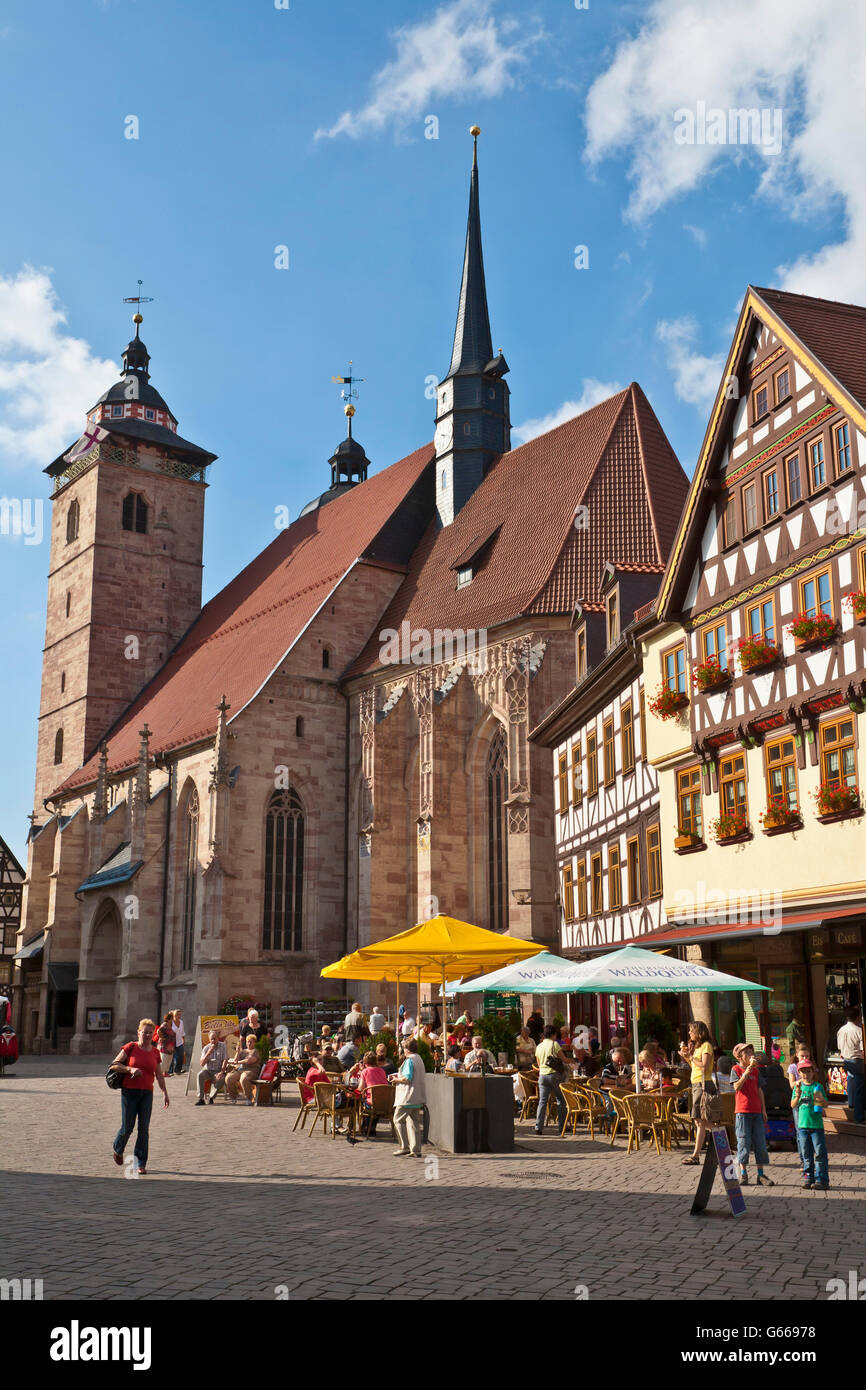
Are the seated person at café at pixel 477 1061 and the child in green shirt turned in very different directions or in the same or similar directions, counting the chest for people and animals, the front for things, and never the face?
same or similar directions

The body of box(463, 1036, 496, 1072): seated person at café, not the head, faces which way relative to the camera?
toward the camera

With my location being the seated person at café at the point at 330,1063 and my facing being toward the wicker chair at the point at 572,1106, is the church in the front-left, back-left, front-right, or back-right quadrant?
back-left

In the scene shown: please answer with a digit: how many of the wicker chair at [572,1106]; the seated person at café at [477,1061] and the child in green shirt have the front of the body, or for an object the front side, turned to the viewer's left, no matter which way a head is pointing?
0

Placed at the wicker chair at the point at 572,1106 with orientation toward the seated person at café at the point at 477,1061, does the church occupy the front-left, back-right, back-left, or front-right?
front-right

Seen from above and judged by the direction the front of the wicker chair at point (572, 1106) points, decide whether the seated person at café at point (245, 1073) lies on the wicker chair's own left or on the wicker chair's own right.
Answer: on the wicker chair's own left

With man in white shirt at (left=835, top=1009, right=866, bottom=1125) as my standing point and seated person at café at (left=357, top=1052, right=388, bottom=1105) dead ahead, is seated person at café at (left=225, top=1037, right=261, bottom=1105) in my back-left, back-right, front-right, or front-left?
front-right

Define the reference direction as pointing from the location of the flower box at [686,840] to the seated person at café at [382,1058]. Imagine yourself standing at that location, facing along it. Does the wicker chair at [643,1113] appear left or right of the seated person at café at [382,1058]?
left

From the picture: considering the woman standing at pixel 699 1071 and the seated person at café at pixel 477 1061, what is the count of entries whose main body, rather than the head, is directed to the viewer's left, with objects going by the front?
1

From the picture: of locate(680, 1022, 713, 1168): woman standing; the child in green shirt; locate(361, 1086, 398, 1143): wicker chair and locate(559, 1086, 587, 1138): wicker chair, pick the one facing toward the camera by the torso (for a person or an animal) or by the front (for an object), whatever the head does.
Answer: the child in green shirt

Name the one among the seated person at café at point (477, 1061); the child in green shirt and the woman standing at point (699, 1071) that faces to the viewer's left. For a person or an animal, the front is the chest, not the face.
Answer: the woman standing

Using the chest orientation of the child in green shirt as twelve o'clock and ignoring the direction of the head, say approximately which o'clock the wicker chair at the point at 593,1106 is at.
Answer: The wicker chair is roughly at 5 o'clock from the child in green shirt.
